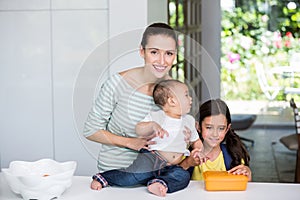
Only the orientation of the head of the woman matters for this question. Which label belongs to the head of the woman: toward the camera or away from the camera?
toward the camera

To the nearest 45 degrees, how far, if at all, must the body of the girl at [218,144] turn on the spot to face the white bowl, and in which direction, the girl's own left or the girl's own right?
approximately 45° to the girl's own right

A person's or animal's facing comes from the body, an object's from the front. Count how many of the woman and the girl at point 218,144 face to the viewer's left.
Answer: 0

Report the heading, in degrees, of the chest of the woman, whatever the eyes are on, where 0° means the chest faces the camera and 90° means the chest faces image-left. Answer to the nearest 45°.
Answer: approximately 315°

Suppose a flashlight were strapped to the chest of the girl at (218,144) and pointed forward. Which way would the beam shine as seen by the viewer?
toward the camera
